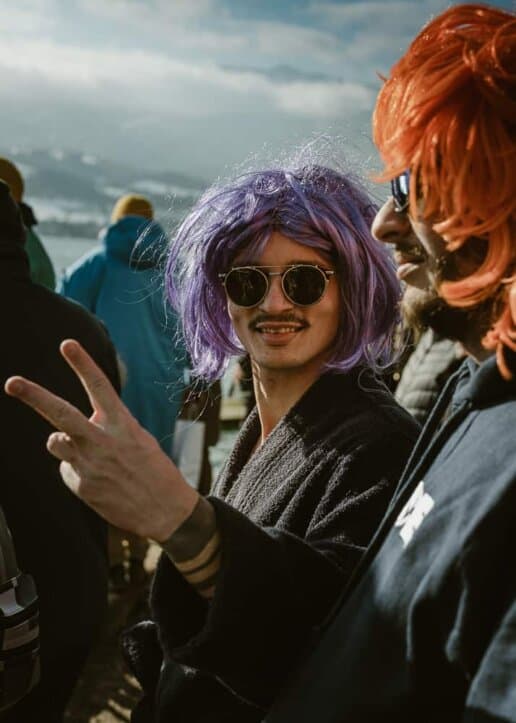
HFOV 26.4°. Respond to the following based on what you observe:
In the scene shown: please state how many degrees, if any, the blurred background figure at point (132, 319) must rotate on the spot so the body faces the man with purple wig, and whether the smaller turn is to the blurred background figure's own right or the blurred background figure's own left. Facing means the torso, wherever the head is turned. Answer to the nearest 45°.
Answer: approximately 180°

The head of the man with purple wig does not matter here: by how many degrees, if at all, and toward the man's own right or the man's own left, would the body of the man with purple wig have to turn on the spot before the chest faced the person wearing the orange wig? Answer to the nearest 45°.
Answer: approximately 45° to the man's own left

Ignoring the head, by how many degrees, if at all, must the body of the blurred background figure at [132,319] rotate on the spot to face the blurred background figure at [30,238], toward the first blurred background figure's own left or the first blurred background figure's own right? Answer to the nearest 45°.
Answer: approximately 135° to the first blurred background figure's own left

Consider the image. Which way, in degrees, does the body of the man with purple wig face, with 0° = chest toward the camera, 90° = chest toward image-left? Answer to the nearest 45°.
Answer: approximately 45°

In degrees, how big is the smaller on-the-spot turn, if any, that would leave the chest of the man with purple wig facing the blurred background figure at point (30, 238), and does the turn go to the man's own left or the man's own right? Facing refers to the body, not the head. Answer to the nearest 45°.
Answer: approximately 135° to the man's own right

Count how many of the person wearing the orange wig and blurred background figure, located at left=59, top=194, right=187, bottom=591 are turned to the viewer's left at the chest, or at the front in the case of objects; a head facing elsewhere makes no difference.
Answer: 1

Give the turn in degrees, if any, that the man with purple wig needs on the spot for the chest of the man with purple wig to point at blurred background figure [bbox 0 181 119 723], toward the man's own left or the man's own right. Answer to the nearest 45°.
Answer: approximately 90° to the man's own right

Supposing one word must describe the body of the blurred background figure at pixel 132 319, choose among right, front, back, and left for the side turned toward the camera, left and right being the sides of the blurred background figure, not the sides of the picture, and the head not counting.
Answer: back

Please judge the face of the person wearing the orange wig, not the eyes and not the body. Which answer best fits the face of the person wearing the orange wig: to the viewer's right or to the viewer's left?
to the viewer's left

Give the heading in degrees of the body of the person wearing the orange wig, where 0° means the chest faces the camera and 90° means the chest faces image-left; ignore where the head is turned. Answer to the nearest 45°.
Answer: approximately 90°

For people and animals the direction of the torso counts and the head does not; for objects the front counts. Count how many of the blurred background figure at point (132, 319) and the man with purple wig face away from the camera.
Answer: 1
